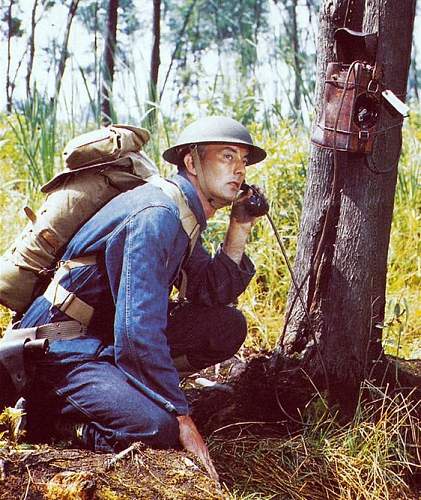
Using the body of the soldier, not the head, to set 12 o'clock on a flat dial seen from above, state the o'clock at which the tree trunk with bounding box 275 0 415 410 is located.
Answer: The tree trunk is roughly at 11 o'clock from the soldier.

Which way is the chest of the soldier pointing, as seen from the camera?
to the viewer's right
